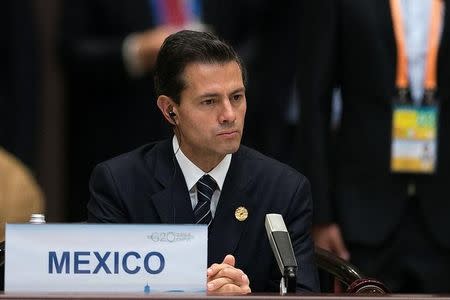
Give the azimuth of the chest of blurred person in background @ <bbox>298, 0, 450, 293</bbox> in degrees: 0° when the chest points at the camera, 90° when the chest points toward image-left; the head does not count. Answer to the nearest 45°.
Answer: approximately 0°

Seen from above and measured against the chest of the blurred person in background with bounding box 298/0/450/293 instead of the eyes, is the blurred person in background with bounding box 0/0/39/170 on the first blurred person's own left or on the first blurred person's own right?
on the first blurred person's own right

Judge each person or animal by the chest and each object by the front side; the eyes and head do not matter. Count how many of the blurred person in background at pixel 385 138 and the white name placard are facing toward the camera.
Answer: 2

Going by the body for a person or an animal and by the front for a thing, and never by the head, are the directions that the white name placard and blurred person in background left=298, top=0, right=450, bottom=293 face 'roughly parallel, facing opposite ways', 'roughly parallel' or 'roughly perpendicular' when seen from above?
roughly parallel

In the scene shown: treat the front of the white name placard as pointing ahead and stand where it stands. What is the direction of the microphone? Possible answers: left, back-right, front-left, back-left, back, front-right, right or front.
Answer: left

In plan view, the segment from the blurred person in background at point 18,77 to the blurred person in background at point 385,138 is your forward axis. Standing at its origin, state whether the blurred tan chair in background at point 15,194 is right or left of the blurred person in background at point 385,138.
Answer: right

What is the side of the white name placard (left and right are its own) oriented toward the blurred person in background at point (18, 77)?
back

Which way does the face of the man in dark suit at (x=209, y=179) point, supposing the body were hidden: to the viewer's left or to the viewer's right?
to the viewer's right

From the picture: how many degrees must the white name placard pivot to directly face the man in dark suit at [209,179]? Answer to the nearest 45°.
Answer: approximately 135° to its left

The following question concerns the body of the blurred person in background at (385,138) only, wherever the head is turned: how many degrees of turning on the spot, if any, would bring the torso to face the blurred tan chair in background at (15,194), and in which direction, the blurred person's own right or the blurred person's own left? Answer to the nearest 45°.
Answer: approximately 90° to the blurred person's own right

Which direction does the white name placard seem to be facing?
toward the camera

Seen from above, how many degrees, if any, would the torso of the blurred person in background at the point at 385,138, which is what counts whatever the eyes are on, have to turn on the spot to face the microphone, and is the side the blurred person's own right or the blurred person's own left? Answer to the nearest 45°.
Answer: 0° — they already face it

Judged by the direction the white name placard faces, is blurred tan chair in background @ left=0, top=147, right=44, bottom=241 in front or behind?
behind
